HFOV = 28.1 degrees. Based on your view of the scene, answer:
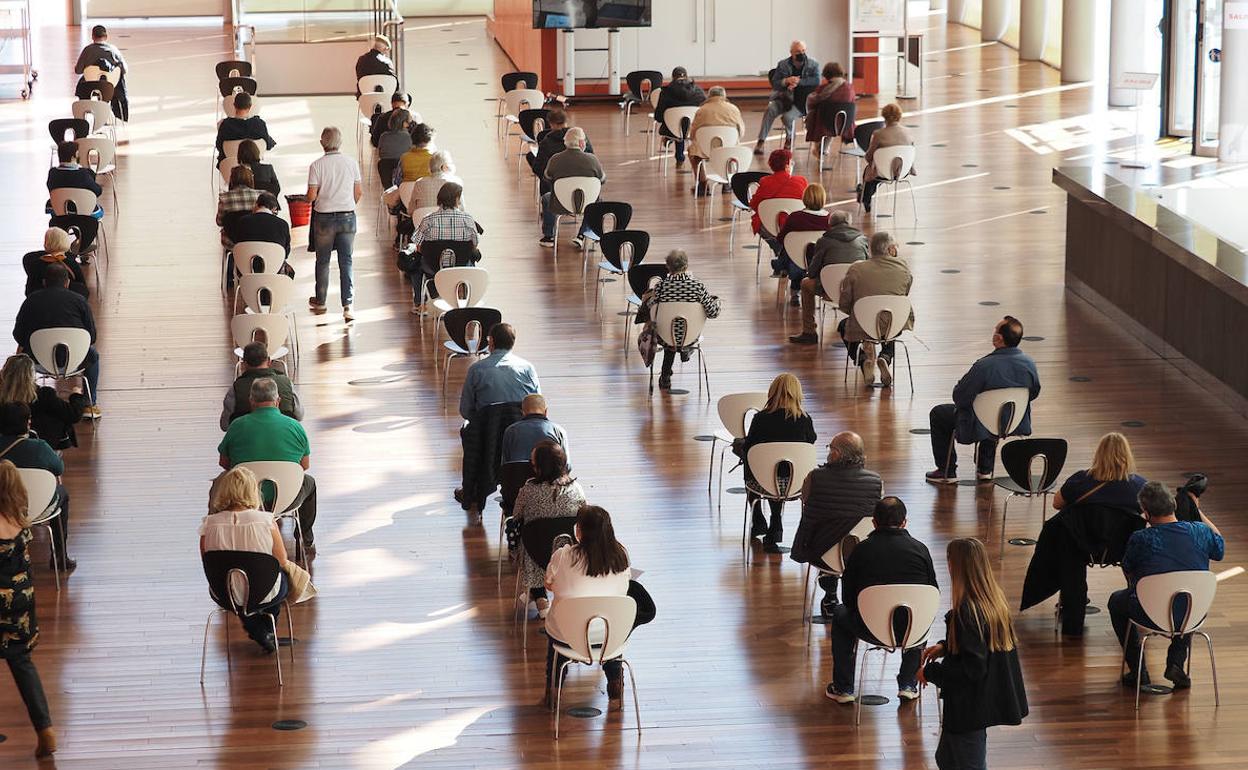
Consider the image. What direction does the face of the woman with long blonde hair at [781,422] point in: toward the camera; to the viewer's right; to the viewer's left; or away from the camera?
away from the camera

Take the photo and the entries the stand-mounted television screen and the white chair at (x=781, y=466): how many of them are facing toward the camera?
1

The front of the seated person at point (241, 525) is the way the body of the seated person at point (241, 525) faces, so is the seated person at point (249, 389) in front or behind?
in front

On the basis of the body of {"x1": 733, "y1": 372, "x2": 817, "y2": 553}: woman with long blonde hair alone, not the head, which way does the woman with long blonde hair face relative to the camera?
away from the camera

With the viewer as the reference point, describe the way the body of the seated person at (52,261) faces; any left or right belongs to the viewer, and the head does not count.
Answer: facing away from the viewer

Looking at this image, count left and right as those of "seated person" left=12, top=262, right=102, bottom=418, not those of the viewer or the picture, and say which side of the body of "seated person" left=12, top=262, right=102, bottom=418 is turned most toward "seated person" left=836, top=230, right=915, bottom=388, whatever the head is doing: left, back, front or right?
right

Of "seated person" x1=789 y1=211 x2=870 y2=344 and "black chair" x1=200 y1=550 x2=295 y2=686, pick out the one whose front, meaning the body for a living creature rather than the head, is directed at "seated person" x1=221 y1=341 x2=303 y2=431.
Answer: the black chair

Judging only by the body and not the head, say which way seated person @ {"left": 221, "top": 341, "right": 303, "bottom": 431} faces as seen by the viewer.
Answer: away from the camera

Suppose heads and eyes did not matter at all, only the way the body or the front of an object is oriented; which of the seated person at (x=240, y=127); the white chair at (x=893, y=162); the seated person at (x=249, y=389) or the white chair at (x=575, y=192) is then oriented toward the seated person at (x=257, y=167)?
the seated person at (x=249, y=389)

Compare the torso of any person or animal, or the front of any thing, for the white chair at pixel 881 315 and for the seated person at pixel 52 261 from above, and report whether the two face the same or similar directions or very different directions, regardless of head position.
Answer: same or similar directions

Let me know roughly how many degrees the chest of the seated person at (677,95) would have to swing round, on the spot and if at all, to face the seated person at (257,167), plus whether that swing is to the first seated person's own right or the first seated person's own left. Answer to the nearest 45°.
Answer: approximately 135° to the first seated person's own left

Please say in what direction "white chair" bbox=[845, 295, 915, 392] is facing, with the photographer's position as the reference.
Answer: facing away from the viewer

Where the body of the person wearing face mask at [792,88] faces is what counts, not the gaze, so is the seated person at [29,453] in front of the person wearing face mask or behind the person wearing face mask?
in front

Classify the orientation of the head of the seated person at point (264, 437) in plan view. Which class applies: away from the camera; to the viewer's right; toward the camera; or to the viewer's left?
away from the camera

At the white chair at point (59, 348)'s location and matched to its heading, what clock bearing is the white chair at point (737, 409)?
the white chair at point (737, 409) is roughly at 4 o'clock from the white chair at point (59, 348).

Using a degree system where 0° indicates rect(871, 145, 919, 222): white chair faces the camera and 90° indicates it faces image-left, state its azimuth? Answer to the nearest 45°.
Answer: approximately 180°

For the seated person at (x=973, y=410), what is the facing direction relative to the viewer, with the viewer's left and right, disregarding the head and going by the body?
facing away from the viewer and to the left of the viewer

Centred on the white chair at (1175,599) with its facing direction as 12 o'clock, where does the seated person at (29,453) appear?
The seated person is roughly at 9 o'clock from the white chair.

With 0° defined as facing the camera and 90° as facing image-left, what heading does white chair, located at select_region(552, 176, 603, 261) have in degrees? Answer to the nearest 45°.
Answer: approximately 180°
